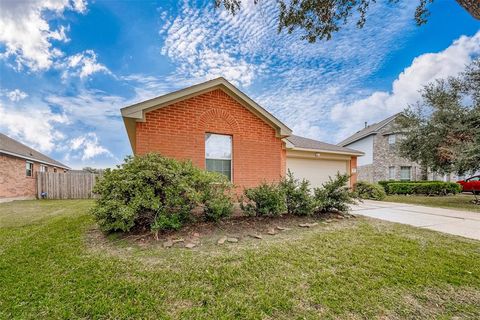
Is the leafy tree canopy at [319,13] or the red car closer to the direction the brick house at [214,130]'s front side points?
the leafy tree canopy

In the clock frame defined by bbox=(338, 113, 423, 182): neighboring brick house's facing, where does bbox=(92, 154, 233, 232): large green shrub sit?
The large green shrub is roughly at 2 o'clock from the neighboring brick house.

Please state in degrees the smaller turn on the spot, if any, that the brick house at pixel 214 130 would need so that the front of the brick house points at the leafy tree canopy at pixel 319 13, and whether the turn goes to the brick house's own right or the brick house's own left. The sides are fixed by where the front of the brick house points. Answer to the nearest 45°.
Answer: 0° — it already faces it

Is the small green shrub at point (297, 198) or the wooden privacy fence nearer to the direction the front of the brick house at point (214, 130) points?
the small green shrub

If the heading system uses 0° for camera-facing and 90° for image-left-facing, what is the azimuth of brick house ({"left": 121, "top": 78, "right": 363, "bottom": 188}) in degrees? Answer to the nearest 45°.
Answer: approximately 315°

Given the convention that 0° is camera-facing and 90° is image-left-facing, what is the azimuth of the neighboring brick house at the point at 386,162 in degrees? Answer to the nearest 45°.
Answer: approximately 315°

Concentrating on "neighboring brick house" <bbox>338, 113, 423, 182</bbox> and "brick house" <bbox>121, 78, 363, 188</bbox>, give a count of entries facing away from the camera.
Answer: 0

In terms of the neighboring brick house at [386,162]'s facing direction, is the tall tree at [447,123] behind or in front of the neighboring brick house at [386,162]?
in front

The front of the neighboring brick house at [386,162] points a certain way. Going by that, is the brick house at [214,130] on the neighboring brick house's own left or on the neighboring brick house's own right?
on the neighboring brick house's own right

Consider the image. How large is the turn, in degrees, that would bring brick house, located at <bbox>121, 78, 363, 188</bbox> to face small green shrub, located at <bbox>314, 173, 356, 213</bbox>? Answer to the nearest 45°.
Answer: approximately 45° to its left

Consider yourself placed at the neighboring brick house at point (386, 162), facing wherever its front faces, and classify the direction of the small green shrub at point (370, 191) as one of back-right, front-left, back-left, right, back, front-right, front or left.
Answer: front-right
